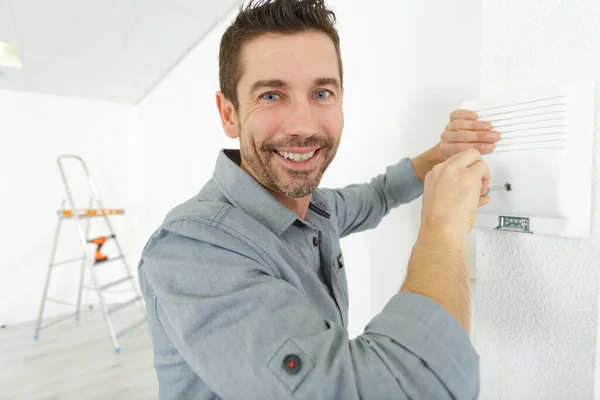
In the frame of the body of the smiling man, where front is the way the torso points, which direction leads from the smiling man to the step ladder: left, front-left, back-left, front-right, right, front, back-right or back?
back

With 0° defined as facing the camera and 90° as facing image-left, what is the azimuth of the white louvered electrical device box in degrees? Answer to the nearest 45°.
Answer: approximately 45°

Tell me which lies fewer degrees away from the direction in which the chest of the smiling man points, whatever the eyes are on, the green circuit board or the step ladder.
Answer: the green circuit board

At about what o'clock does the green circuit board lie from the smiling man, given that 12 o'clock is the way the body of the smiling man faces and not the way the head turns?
The green circuit board is roughly at 10 o'clock from the smiling man.

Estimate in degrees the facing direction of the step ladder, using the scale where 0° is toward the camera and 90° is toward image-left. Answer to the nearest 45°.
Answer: approximately 315°
